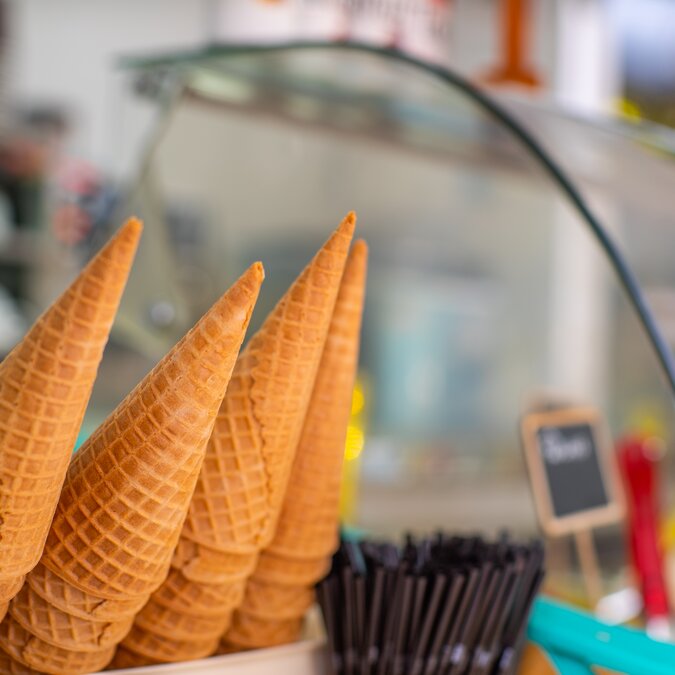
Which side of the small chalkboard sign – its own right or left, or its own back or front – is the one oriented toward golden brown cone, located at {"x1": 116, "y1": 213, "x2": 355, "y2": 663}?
front

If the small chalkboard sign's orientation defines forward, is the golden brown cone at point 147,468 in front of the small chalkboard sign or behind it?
in front

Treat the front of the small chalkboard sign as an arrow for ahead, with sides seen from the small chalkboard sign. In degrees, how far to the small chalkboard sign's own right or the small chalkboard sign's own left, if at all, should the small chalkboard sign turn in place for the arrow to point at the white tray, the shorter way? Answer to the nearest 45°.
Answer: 0° — it already faces it

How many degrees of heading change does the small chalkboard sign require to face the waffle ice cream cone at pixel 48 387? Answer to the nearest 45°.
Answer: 0° — it already faces it

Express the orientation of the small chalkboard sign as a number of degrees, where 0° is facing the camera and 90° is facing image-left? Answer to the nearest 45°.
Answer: approximately 0°
